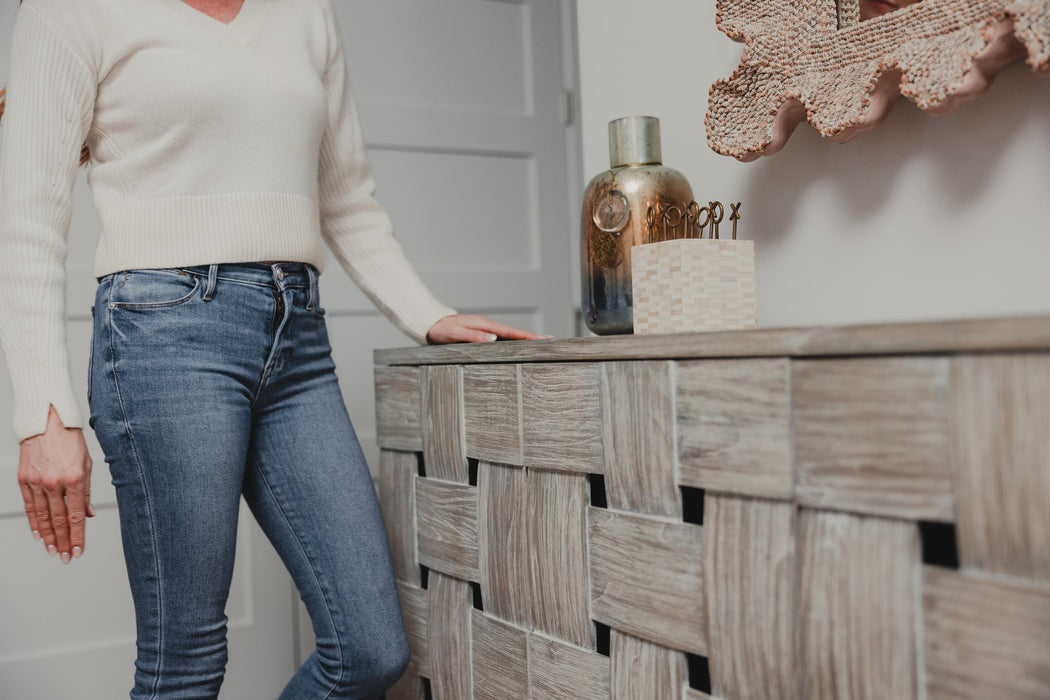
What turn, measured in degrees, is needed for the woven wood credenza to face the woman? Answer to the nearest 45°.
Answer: approximately 45° to its right

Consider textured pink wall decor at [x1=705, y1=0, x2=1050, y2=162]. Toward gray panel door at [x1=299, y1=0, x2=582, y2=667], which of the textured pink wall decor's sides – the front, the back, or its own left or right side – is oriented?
right

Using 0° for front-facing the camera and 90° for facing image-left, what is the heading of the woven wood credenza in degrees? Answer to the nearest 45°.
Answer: approximately 45°

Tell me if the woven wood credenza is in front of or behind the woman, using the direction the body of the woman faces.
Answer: in front

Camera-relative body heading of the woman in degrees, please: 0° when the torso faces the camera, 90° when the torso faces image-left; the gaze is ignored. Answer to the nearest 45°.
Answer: approximately 315°

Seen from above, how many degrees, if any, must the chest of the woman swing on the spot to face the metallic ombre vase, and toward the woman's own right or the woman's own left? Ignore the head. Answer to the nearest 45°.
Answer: approximately 45° to the woman's own left

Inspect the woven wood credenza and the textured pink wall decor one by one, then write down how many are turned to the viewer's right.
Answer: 0

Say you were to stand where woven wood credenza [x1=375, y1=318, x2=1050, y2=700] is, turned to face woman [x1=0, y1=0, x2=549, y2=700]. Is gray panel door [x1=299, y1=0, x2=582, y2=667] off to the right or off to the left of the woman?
right

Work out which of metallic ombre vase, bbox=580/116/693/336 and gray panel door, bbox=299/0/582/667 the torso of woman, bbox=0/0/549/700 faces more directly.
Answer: the metallic ombre vase

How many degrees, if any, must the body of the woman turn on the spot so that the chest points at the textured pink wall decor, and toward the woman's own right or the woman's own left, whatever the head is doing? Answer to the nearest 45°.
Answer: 0° — they already face it
